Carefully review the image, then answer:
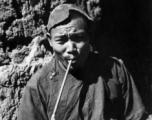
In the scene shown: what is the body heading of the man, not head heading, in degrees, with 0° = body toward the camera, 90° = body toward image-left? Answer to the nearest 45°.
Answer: approximately 0°
